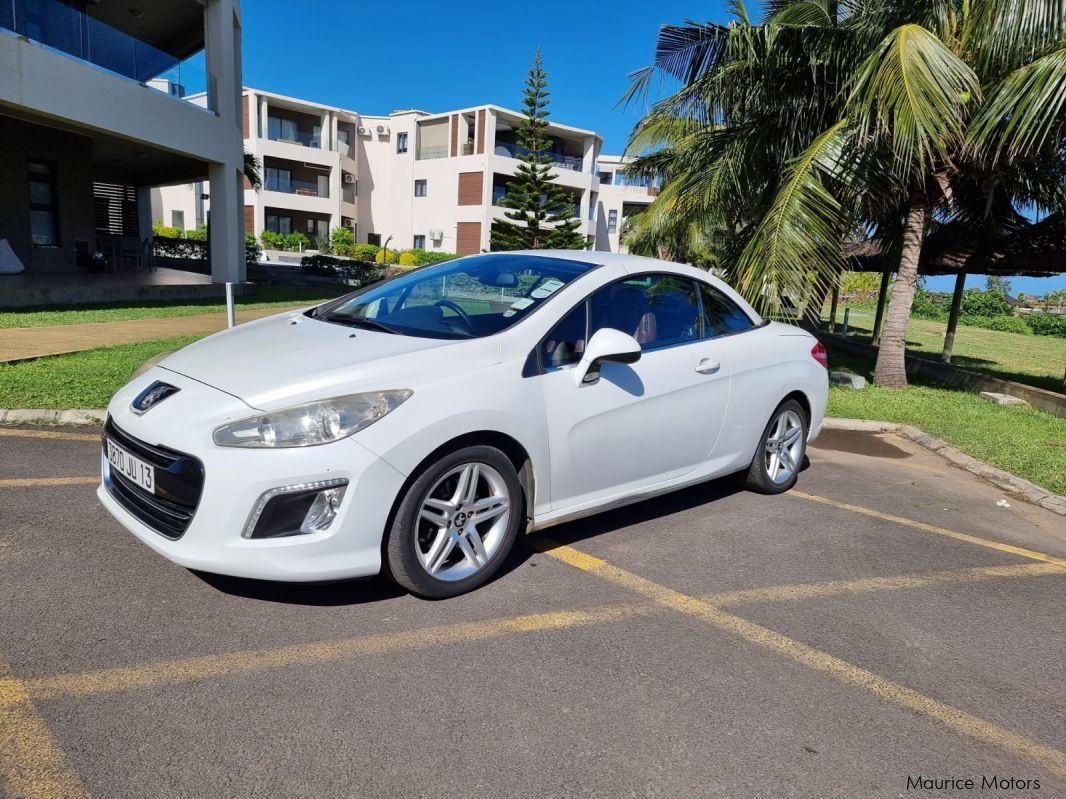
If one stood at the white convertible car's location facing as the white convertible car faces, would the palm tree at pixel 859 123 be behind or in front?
behind

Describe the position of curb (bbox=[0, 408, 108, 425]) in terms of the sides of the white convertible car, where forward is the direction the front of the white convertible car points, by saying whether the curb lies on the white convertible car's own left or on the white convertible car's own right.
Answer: on the white convertible car's own right

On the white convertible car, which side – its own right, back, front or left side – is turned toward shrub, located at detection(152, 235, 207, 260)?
right

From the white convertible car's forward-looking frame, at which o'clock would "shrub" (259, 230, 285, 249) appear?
The shrub is roughly at 4 o'clock from the white convertible car.

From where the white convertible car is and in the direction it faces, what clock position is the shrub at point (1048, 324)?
The shrub is roughly at 6 o'clock from the white convertible car.

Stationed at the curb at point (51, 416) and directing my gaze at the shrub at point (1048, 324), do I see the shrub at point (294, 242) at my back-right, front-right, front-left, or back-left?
front-left

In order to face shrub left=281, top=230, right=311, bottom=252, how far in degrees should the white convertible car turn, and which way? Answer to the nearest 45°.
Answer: approximately 135° to its right

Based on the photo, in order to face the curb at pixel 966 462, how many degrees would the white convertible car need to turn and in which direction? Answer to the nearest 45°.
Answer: approximately 180°

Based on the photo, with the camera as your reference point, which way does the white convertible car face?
facing the viewer and to the left of the viewer

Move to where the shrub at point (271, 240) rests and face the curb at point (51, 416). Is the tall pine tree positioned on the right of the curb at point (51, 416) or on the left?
left

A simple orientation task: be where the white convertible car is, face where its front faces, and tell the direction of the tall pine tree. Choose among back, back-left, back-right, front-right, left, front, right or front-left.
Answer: back-right

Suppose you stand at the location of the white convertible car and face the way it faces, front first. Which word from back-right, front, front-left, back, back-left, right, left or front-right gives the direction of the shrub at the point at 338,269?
back-right

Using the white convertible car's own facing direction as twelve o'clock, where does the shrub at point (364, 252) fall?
The shrub is roughly at 4 o'clock from the white convertible car.
